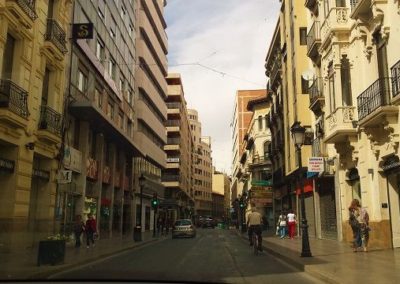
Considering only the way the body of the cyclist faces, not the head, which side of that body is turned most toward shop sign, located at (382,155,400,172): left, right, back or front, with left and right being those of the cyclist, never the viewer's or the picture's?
right

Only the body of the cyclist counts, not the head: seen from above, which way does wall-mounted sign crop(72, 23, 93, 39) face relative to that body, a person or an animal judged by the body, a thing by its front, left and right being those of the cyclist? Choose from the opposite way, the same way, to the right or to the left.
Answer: the opposite way

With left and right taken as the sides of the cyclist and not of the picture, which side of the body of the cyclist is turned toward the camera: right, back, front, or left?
back
